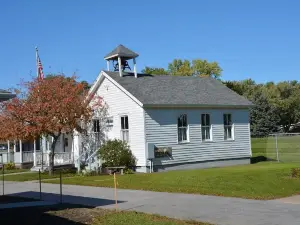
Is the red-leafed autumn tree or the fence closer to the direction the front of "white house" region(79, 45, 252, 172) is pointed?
the red-leafed autumn tree

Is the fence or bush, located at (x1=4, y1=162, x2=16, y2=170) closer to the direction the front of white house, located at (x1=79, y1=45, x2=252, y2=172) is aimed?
the bush

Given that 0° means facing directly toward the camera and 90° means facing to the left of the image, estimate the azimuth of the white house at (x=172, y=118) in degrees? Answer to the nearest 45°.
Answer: approximately 45°

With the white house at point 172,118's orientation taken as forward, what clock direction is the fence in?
The fence is roughly at 6 o'clock from the white house.
